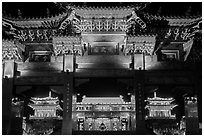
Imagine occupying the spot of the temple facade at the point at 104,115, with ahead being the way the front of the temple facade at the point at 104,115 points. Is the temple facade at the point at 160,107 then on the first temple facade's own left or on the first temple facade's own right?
on the first temple facade's own left

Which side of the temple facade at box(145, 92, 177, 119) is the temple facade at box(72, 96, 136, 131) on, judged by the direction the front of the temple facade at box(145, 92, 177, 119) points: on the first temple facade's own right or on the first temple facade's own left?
on the first temple facade's own right

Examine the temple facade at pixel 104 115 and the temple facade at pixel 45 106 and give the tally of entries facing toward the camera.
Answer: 2

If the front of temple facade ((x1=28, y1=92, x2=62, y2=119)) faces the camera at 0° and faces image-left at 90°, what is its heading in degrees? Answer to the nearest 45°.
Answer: approximately 0°

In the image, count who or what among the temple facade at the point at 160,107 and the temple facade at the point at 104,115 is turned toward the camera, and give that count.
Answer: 2

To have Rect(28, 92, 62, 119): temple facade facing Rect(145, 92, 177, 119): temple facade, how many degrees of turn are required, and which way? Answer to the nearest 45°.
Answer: approximately 90° to its left

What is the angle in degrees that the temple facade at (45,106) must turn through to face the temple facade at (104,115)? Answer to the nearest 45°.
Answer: approximately 90° to its left

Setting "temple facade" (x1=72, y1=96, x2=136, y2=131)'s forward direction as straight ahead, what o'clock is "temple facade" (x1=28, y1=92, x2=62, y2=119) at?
"temple facade" (x1=28, y1=92, x2=62, y2=119) is roughly at 3 o'clock from "temple facade" (x1=72, y1=96, x2=136, y2=131).
